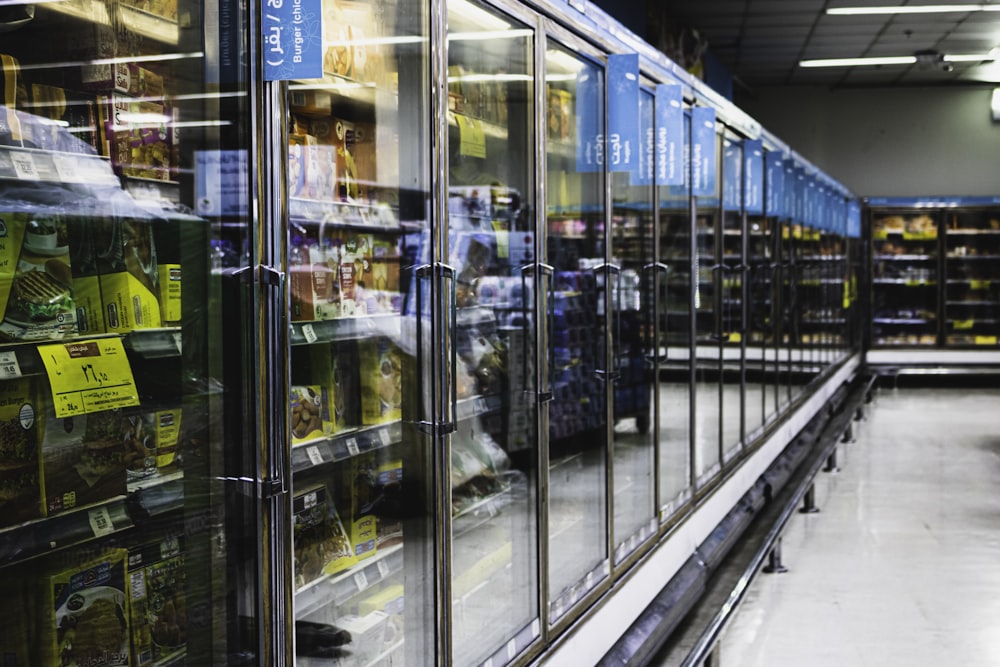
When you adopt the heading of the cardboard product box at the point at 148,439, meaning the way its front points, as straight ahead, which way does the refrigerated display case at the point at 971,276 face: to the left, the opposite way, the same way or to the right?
to the right

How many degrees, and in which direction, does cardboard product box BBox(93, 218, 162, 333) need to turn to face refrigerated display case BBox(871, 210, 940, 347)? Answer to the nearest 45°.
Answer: approximately 90° to its left

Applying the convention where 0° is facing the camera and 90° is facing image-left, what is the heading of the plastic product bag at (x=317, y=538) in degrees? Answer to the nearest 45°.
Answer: approximately 315°

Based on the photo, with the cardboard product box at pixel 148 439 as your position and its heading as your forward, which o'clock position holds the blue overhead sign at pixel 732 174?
The blue overhead sign is roughly at 9 o'clock from the cardboard product box.

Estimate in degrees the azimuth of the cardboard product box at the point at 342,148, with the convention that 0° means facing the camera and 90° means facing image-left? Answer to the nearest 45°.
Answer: approximately 315°

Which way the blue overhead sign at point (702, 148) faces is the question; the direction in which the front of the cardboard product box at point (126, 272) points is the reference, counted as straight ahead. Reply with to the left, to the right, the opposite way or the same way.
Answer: to the right

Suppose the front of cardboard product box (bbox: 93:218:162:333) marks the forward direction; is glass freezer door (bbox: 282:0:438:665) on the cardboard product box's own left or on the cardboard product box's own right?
on the cardboard product box's own left

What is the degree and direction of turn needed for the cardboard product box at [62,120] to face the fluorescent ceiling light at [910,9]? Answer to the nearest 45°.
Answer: approximately 90° to its left

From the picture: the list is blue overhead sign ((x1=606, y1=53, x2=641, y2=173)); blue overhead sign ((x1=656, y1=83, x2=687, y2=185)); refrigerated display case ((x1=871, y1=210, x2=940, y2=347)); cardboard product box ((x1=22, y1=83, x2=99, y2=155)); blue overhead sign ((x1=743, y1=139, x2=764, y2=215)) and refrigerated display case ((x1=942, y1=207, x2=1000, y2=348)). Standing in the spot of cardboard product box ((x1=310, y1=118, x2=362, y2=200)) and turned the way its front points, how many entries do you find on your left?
5
